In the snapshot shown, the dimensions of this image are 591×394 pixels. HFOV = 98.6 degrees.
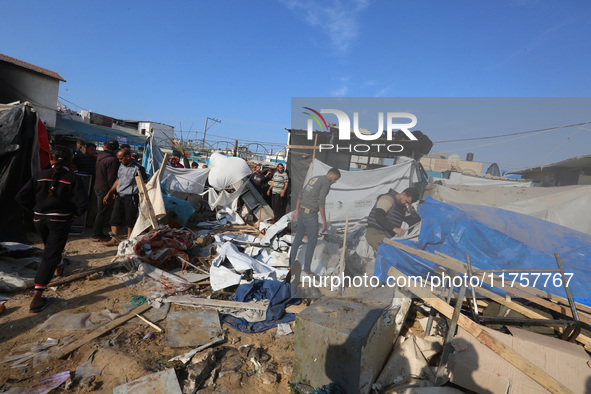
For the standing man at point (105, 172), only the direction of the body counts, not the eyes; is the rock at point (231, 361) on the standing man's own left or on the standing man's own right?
on the standing man's own right

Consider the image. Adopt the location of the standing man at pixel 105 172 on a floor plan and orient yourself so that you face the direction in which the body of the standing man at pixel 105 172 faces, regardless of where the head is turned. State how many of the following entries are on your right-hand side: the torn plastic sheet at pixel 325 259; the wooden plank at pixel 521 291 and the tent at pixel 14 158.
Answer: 2

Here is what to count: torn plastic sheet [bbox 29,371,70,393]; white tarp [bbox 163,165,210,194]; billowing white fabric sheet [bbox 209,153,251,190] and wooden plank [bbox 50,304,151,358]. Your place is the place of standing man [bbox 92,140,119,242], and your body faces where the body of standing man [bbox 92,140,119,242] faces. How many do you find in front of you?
2

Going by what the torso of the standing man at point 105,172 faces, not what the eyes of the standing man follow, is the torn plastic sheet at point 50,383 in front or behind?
behind

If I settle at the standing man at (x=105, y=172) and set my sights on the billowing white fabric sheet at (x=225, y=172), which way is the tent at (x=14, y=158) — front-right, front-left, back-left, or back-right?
back-left

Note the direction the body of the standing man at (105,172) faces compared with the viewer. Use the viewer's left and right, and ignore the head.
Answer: facing away from the viewer and to the right of the viewer

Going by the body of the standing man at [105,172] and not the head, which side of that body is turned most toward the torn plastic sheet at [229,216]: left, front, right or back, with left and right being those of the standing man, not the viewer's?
front

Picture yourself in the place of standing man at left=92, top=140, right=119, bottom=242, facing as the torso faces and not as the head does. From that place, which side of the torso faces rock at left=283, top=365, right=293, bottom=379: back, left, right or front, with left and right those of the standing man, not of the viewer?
right
